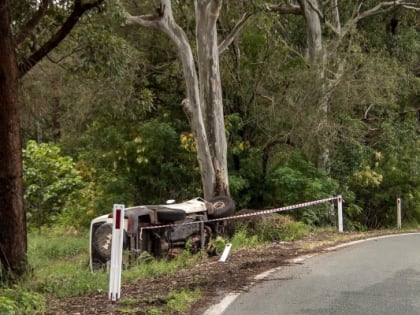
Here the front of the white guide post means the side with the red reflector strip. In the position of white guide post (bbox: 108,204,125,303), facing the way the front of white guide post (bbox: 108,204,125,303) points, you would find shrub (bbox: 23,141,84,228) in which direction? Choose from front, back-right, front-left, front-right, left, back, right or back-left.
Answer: back

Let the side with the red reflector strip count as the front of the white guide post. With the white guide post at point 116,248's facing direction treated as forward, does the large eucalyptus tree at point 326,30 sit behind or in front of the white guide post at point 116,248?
behind

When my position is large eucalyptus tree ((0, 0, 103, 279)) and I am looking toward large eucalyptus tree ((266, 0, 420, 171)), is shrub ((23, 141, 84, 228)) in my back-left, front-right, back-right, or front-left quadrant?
front-left

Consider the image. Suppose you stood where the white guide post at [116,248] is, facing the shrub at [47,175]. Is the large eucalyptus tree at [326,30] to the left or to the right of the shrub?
right

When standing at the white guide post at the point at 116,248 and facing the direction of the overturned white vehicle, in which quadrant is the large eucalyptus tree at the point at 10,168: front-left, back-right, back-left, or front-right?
front-left

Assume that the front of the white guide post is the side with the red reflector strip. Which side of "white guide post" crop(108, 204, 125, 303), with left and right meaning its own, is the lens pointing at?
front

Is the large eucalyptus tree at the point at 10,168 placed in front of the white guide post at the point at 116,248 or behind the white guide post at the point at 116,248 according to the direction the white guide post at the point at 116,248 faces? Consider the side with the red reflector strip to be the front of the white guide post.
behind

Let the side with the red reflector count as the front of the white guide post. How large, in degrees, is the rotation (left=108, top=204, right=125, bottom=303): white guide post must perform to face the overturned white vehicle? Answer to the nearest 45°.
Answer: approximately 180°

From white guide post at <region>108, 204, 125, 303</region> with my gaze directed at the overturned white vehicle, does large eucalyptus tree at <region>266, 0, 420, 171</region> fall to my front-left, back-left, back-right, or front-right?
front-right

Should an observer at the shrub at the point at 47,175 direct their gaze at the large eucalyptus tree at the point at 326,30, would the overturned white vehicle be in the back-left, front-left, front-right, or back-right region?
front-right
